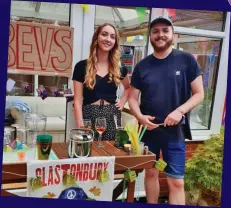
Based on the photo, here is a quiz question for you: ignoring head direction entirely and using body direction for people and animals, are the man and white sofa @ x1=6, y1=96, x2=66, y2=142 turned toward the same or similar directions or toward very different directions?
same or similar directions

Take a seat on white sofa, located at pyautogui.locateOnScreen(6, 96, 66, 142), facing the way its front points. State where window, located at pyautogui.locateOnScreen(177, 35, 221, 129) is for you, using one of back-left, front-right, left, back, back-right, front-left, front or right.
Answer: left

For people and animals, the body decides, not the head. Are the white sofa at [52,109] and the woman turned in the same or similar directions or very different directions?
same or similar directions

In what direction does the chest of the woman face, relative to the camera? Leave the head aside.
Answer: toward the camera

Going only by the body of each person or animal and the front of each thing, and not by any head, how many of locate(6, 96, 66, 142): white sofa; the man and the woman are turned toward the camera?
3

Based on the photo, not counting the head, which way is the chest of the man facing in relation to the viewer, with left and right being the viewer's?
facing the viewer

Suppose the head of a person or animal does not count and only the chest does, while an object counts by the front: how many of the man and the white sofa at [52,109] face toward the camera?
2

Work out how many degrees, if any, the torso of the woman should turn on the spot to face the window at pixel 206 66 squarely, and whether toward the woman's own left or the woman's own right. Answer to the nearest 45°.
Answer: approximately 90° to the woman's own left

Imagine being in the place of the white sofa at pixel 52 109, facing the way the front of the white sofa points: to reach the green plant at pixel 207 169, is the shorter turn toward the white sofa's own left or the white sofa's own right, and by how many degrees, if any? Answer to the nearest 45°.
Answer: approximately 90° to the white sofa's own left

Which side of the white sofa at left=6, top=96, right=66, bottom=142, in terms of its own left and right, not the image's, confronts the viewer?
front
